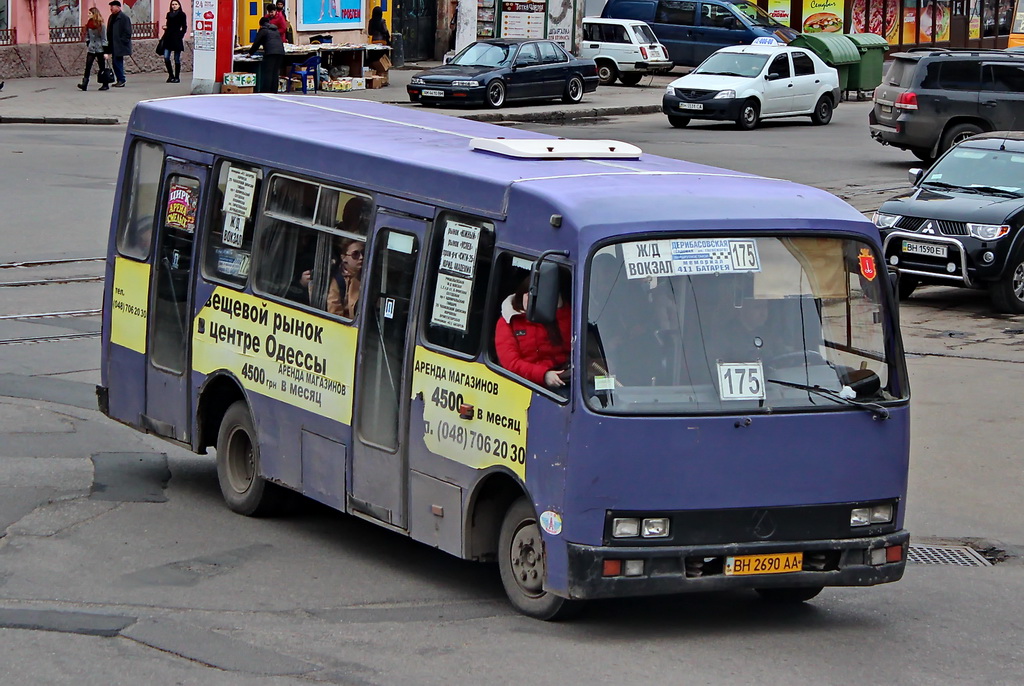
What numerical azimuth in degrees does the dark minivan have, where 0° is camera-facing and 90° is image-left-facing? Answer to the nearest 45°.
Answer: approximately 315°

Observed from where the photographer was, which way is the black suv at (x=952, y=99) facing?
facing away from the viewer and to the right of the viewer

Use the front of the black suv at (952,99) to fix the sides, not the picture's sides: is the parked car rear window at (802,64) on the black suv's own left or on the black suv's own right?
on the black suv's own left

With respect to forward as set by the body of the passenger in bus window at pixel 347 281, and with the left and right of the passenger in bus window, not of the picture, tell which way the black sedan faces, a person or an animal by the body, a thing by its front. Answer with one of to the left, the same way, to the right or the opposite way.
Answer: to the right

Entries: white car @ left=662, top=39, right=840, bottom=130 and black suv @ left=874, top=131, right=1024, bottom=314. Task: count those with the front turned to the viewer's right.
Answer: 0

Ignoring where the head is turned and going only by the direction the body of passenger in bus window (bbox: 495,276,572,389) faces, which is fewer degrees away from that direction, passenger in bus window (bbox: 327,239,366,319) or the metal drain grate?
the metal drain grate

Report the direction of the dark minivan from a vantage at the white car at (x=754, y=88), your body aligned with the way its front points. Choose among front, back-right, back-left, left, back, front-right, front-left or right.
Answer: back-right

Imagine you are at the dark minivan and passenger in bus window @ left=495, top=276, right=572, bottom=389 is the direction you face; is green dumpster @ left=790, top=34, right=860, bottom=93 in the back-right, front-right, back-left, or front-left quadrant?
front-left

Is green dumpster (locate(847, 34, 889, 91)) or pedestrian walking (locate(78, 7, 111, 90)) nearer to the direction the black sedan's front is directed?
the pedestrian walking
